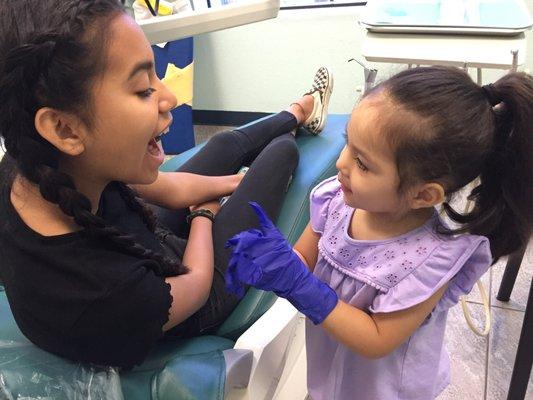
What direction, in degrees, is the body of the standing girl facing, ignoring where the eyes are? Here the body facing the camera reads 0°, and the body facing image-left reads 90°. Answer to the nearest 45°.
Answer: approximately 45°

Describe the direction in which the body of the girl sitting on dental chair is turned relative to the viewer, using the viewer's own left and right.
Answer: facing away from the viewer and to the right of the viewer

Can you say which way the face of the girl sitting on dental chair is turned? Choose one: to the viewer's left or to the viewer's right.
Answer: to the viewer's right

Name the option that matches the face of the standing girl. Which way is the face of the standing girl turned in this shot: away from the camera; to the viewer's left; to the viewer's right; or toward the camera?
to the viewer's left
